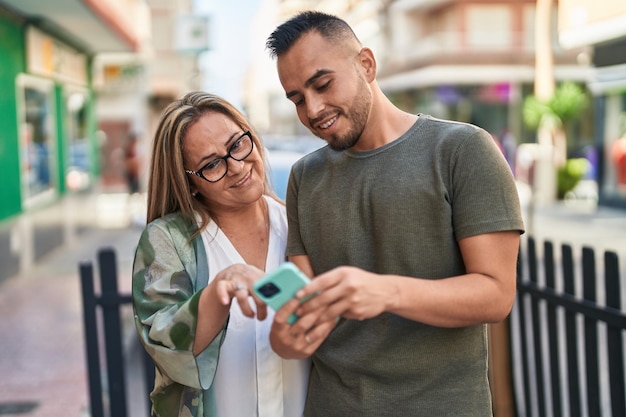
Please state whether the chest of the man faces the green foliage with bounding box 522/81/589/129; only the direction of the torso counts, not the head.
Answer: no

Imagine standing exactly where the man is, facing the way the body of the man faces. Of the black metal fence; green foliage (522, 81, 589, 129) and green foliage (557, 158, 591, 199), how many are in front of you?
0

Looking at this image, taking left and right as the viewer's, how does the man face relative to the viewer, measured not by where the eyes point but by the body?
facing the viewer and to the left of the viewer

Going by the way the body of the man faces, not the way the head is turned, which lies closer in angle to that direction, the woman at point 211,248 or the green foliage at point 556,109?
the woman

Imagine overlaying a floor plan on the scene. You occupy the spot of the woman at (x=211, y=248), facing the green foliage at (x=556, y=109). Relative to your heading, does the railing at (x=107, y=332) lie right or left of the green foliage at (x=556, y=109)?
left

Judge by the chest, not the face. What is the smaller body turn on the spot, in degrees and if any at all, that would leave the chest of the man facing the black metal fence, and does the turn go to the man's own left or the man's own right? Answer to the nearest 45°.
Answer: approximately 180°

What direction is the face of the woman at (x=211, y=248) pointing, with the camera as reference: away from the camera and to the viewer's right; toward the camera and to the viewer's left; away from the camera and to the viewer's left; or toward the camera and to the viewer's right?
toward the camera and to the viewer's right

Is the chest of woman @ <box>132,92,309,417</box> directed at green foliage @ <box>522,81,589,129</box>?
no

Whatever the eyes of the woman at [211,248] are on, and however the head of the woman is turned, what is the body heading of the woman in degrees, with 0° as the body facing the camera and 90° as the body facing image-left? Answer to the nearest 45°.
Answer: approximately 315°

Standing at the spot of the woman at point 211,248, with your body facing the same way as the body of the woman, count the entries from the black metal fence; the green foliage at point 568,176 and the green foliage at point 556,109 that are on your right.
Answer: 0

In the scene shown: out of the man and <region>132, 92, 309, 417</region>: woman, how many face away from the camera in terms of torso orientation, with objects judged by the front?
0

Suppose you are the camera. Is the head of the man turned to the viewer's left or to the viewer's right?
to the viewer's left

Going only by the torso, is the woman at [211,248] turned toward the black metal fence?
no

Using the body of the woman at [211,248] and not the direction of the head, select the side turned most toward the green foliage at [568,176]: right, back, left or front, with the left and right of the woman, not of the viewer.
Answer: left

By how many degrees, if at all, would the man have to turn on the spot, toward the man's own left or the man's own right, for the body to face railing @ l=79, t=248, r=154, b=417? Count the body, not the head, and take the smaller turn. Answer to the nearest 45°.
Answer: approximately 90° to the man's own right
